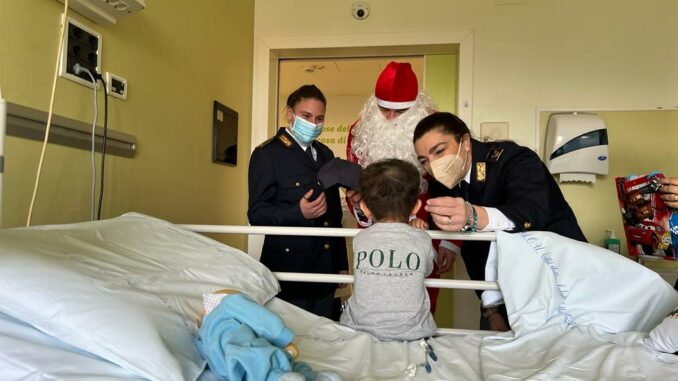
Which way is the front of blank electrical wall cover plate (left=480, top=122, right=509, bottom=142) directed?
toward the camera

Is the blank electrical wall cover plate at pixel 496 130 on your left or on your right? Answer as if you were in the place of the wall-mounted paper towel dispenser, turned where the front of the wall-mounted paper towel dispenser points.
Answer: on your right

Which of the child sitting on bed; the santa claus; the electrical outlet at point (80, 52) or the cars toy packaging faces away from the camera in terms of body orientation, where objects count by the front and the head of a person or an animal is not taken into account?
the child sitting on bed

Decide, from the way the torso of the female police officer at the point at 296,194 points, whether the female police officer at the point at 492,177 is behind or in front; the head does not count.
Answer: in front

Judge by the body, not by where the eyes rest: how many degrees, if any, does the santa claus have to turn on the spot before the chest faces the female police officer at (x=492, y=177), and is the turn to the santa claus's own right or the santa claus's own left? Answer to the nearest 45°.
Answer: approximately 45° to the santa claus's own left

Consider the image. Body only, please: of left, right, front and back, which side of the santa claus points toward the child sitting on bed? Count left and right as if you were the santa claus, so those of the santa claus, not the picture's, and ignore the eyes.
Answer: front

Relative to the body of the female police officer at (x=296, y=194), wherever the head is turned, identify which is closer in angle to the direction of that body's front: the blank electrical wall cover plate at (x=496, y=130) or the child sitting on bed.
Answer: the child sitting on bed

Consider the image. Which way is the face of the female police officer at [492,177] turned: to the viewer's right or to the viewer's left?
to the viewer's left

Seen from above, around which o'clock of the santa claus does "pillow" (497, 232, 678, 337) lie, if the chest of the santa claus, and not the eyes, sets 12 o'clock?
The pillow is roughly at 11 o'clock from the santa claus.

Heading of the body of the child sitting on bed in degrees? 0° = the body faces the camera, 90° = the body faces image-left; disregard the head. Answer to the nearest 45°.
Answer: approximately 180°

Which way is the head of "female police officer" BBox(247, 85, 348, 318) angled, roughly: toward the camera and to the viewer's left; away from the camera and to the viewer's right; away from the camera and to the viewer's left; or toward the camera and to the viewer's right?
toward the camera and to the viewer's right

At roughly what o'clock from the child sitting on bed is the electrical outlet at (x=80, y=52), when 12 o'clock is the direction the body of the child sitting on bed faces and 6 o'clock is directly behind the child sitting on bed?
The electrical outlet is roughly at 9 o'clock from the child sitting on bed.

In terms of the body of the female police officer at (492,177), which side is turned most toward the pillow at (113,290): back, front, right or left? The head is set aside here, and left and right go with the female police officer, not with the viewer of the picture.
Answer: front

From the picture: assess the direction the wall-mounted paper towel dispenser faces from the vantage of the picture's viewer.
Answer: facing the viewer

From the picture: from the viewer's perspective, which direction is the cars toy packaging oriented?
toward the camera

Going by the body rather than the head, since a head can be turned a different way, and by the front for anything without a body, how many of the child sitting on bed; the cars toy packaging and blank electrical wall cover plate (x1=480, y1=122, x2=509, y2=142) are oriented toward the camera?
2

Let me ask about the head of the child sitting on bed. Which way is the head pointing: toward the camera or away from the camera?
away from the camera

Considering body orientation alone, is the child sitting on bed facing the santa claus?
yes
